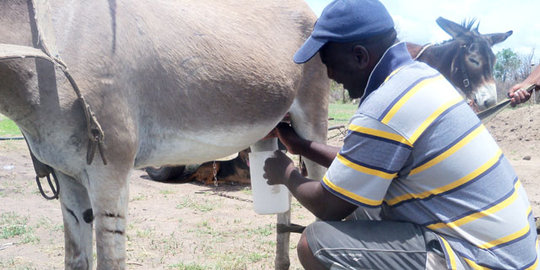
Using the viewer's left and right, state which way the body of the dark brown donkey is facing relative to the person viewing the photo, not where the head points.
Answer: facing the viewer and to the right of the viewer

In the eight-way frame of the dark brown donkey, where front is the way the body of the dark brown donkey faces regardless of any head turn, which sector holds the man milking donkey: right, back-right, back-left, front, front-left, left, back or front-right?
front-right
